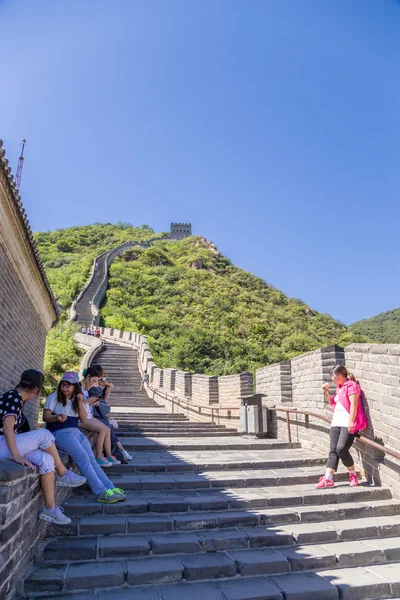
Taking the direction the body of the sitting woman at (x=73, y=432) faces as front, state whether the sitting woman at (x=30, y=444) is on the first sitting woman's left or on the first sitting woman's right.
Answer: on the first sitting woman's right

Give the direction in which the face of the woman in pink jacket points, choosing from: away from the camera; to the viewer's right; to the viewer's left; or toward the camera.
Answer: to the viewer's left

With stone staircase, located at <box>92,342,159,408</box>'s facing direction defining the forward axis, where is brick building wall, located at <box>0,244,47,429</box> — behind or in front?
in front

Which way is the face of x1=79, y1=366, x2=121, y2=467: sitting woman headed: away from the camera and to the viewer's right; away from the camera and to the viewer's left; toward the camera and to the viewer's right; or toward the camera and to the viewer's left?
toward the camera and to the viewer's right

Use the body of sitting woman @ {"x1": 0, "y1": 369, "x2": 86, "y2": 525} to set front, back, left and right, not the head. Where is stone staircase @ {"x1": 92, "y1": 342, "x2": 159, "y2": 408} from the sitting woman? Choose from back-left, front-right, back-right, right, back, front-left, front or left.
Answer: left

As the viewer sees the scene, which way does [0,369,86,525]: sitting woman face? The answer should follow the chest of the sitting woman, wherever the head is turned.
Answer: to the viewer's right
